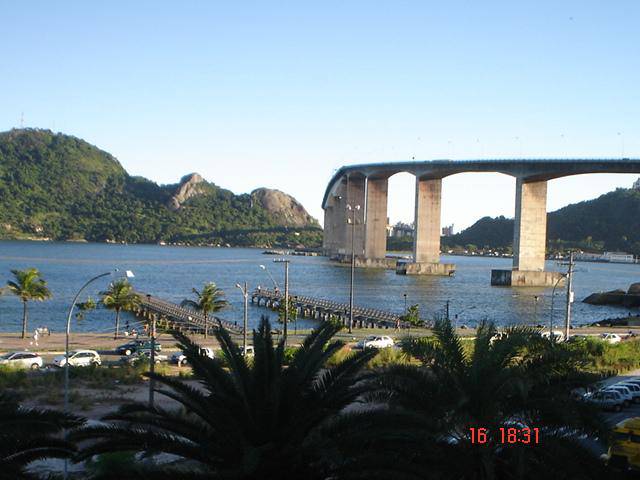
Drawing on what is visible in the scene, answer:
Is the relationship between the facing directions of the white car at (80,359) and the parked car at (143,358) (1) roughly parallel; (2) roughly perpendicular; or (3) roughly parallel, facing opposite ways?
roughly parallel

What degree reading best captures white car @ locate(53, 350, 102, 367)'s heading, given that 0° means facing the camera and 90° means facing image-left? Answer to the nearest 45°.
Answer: approximately 90°

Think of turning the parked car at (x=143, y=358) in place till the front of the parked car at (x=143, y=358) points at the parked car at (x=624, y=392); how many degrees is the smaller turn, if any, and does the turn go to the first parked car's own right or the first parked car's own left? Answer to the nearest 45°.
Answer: approximately 135° to the first parked car's own left

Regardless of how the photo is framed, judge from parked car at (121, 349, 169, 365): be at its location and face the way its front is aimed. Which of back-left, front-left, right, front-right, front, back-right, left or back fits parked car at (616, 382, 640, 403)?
back-left

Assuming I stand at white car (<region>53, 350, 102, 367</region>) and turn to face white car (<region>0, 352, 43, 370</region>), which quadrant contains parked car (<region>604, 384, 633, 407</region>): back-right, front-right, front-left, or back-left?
back-left

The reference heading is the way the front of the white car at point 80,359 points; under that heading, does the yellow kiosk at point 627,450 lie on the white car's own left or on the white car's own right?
on the white car's own left

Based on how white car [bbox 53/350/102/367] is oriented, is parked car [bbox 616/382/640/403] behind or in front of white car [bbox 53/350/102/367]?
behind

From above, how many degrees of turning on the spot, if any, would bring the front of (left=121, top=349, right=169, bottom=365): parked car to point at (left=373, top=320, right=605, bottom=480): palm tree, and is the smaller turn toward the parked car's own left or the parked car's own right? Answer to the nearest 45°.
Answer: approximately 90° to the parked car's own left

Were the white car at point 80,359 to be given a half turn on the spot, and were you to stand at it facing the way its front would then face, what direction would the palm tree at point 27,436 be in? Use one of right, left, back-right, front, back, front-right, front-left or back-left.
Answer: right

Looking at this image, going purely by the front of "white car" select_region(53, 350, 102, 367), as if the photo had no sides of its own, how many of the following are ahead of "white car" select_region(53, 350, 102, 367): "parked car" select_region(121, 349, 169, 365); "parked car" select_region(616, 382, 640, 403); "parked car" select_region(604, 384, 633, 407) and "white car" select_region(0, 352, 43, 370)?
1

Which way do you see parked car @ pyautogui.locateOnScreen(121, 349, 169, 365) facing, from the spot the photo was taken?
facing to the left of the viewer

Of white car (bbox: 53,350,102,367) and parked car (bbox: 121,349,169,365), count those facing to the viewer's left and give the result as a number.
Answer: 2
